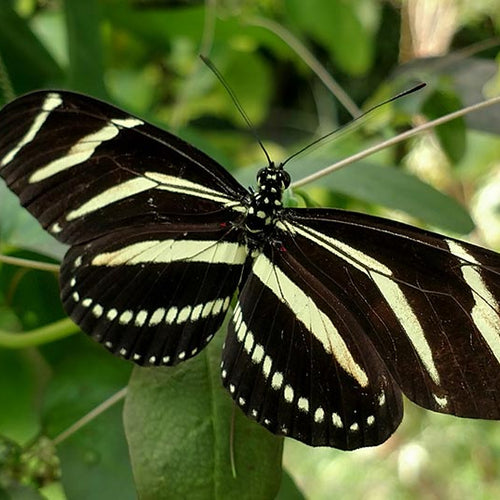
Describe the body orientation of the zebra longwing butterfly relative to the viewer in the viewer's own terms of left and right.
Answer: facing away from the viewer
